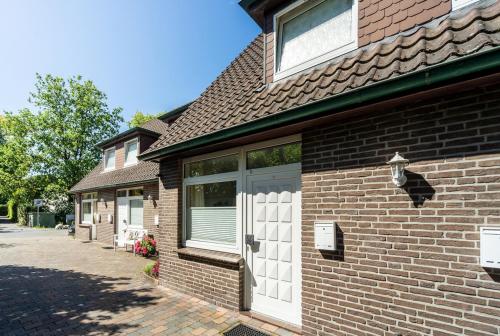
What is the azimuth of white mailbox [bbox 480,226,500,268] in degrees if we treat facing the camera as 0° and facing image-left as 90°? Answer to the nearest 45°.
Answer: approximately 0°

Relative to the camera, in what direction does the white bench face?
facing to the left of the viewer

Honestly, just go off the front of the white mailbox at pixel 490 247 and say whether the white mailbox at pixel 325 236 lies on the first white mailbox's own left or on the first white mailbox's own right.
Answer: on the first white mailbox's own right

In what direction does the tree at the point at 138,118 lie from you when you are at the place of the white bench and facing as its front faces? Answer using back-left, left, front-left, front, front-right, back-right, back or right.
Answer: right

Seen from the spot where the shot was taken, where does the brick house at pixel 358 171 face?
facing the viewer and to the left of the viewer

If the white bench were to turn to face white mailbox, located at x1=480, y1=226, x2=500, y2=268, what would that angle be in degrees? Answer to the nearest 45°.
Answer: approximately 90° to its left

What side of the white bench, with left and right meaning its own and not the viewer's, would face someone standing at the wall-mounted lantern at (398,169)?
left
